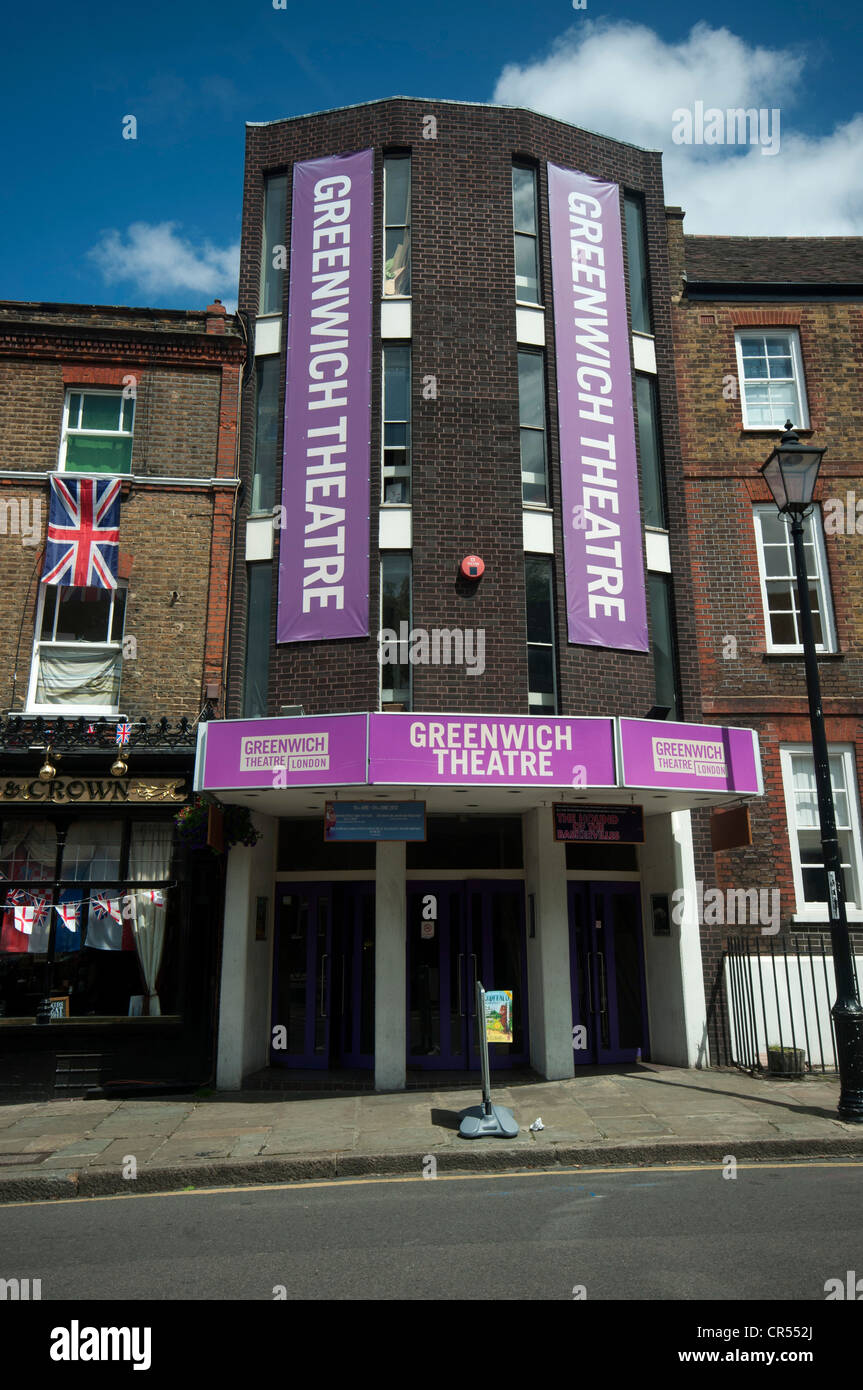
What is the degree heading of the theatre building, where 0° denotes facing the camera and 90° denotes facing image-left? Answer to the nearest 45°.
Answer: approximately 0°

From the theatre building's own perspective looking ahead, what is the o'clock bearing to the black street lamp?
The black street lamp is roughly at 10 o'clock from the theatre building.

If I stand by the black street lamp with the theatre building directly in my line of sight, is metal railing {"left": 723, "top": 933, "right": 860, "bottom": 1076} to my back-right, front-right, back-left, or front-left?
front-right

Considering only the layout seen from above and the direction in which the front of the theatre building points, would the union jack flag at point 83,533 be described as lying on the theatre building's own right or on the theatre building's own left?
on the theatre building's own right
